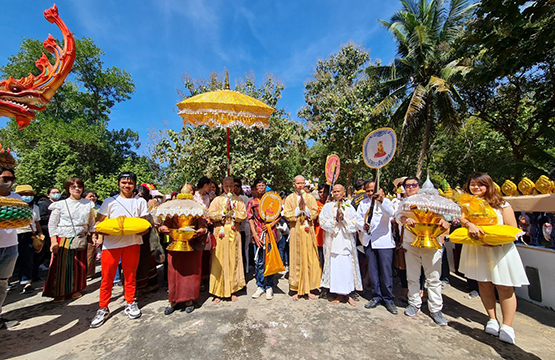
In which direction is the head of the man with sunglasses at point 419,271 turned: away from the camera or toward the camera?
toward the camera

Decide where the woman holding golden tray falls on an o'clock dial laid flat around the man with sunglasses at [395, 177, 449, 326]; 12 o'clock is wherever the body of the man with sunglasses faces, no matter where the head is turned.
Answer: The woman holding golden tray is roughly at 2 o'clock from the man with sunglasses.

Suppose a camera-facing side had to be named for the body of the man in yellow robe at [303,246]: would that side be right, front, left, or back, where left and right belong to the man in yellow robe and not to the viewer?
front

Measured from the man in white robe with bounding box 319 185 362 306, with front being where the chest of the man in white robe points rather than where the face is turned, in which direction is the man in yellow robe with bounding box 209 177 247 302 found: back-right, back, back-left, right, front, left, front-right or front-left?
right

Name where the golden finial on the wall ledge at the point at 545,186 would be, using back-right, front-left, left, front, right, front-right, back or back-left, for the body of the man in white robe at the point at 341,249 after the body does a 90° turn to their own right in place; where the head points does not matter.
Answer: back

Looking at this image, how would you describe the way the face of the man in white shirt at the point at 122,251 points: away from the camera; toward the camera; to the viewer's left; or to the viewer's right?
toward the camera

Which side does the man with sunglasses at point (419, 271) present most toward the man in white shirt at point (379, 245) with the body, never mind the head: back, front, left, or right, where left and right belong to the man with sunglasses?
right

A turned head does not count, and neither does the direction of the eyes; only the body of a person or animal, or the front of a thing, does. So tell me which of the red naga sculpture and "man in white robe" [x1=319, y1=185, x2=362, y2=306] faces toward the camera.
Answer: the man in white robe

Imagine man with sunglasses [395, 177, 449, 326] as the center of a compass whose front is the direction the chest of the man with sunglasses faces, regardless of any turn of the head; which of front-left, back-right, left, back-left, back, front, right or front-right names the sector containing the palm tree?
back

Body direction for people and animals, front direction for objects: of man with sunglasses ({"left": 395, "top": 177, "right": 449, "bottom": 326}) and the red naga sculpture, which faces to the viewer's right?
the red naga sculpture

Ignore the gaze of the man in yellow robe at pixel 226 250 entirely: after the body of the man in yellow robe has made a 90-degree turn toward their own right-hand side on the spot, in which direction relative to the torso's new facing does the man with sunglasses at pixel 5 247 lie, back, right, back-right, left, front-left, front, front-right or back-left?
front

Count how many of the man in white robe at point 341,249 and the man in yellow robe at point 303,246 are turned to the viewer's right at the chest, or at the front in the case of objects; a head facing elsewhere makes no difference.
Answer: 0

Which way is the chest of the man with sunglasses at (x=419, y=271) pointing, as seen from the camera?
toward the camera

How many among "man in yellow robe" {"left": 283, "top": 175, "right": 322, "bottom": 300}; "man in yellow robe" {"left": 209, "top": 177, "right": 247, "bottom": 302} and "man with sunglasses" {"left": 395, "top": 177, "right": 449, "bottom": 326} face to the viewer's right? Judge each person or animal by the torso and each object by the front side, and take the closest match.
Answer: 0

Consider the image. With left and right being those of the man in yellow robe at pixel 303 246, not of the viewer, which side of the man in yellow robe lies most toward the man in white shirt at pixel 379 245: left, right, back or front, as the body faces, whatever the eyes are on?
left

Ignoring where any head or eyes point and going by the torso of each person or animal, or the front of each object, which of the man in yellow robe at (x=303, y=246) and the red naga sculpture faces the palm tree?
the red naga sculpture
